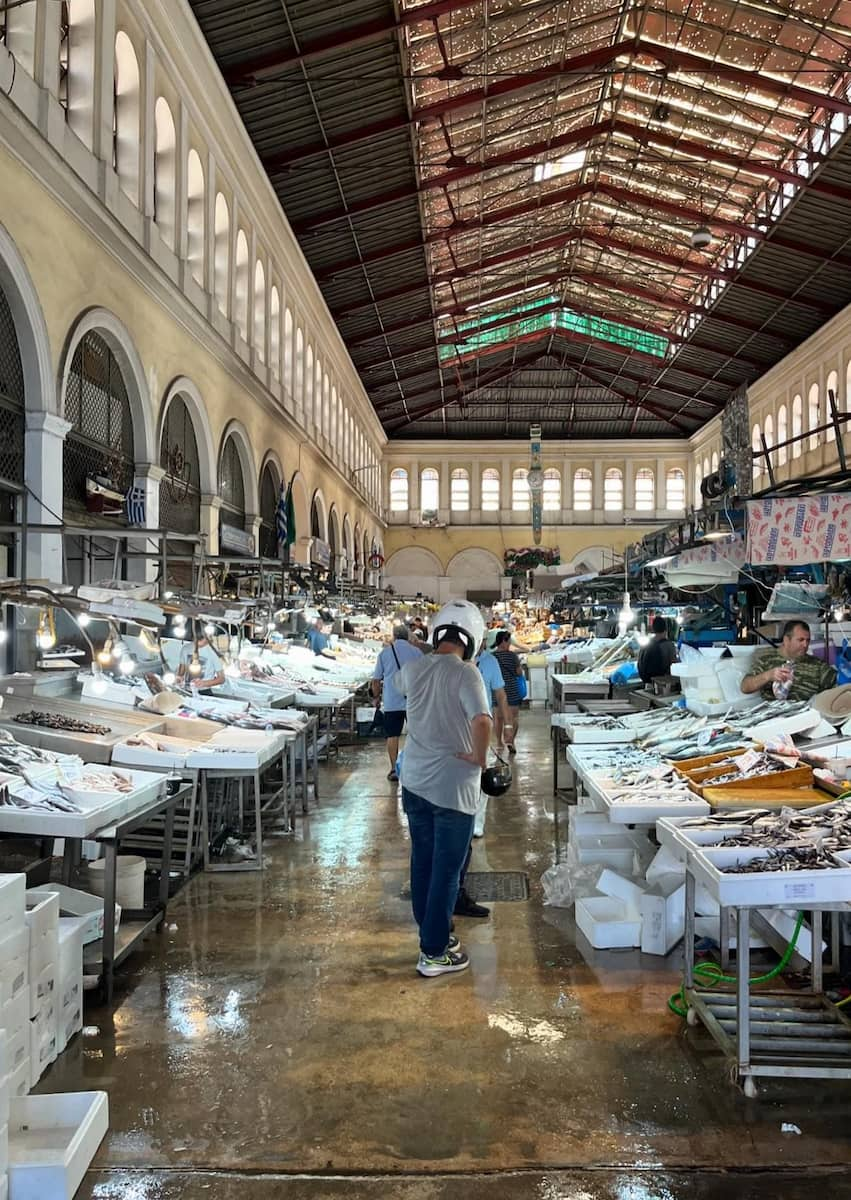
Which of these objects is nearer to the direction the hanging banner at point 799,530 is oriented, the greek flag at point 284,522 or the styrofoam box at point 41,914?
the styrofoam box

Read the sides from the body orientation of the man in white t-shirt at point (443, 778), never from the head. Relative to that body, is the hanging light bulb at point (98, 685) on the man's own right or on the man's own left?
on the man's own left

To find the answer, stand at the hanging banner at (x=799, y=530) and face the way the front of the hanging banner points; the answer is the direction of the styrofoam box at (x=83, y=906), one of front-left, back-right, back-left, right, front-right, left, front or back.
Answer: front-right

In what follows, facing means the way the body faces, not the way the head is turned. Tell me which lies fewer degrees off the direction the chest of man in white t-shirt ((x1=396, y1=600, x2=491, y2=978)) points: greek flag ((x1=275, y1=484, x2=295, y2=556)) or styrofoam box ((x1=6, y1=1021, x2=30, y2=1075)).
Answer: the greek flag

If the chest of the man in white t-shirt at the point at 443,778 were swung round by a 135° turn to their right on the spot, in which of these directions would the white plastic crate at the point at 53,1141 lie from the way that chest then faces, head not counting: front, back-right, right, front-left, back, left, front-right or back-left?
front-right

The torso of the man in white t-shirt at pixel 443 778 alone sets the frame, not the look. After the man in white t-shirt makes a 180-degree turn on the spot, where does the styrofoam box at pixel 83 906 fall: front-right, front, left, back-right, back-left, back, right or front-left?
front-right

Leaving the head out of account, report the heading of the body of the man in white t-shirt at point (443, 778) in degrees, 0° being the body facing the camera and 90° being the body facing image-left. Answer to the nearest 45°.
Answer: approximately 225°

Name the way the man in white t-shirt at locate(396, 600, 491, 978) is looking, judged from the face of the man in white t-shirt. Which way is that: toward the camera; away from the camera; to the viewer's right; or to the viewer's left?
away from the camera

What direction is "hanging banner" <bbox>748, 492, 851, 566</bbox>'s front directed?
toward the camera

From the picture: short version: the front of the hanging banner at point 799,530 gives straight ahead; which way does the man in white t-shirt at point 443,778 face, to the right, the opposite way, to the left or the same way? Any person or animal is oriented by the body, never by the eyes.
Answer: the opposite way

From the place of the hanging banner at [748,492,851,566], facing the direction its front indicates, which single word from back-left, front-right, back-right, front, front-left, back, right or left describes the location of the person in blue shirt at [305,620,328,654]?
back-right

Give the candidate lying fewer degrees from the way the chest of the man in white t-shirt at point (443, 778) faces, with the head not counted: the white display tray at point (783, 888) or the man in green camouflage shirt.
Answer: the man in green camouflage shirt

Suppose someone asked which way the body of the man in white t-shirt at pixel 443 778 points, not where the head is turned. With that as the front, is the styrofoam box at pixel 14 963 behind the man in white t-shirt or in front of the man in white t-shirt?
behind

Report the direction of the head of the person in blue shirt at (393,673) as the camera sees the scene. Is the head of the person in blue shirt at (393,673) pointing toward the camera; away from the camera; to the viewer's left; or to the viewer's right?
away from the camera

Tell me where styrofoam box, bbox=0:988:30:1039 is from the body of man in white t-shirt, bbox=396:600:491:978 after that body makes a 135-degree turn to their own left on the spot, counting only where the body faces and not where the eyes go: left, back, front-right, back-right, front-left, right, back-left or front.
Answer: front-left

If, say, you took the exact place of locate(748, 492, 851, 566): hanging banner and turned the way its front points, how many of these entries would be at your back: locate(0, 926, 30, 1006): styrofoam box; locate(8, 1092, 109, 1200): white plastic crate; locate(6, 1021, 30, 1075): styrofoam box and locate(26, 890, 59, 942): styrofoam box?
0

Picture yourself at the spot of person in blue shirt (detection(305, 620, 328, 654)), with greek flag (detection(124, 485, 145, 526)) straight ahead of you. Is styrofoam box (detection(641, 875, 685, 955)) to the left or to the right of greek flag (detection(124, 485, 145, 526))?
left

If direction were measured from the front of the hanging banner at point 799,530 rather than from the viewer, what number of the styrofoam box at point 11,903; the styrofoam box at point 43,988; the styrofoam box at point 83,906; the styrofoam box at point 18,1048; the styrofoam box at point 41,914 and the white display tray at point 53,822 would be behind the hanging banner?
0

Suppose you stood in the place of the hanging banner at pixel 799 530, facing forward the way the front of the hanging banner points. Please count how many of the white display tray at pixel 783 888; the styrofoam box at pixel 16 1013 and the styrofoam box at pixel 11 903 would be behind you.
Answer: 0

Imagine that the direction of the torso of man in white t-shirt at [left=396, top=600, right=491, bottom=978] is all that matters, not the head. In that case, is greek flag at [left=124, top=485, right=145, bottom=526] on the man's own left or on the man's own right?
on the man's own left
